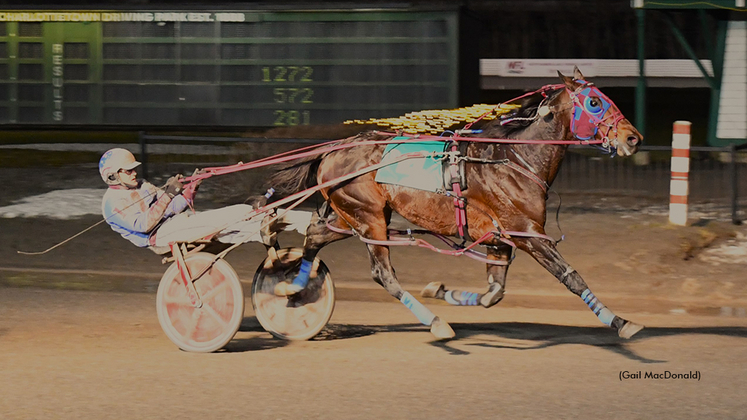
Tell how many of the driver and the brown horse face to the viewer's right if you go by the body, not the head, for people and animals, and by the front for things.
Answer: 2

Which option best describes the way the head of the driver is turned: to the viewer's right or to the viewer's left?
to the viewer's right

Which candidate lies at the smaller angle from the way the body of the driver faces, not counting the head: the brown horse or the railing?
the brown horse

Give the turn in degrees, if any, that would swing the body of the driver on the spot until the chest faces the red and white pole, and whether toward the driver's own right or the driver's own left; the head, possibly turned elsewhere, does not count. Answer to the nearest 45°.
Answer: approximately 45° to the driver's own left

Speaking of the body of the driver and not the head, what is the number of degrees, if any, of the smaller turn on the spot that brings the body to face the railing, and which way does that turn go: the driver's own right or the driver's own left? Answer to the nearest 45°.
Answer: approximately 45° to the driver's own left

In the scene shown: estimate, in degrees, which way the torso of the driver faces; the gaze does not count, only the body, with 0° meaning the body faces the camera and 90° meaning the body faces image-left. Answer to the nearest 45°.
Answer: approximately 270°

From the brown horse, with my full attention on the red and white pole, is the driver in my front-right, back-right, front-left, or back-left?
back-left

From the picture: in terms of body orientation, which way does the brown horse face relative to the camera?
to the viewer's right

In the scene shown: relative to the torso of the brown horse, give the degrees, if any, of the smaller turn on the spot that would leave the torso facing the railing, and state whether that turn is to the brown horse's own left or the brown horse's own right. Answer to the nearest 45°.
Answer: approximately 90° to the brown horse's own left

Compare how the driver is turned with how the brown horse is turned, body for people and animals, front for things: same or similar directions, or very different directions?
same or similar directions

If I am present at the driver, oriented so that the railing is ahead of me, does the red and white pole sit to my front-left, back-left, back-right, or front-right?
front-right
